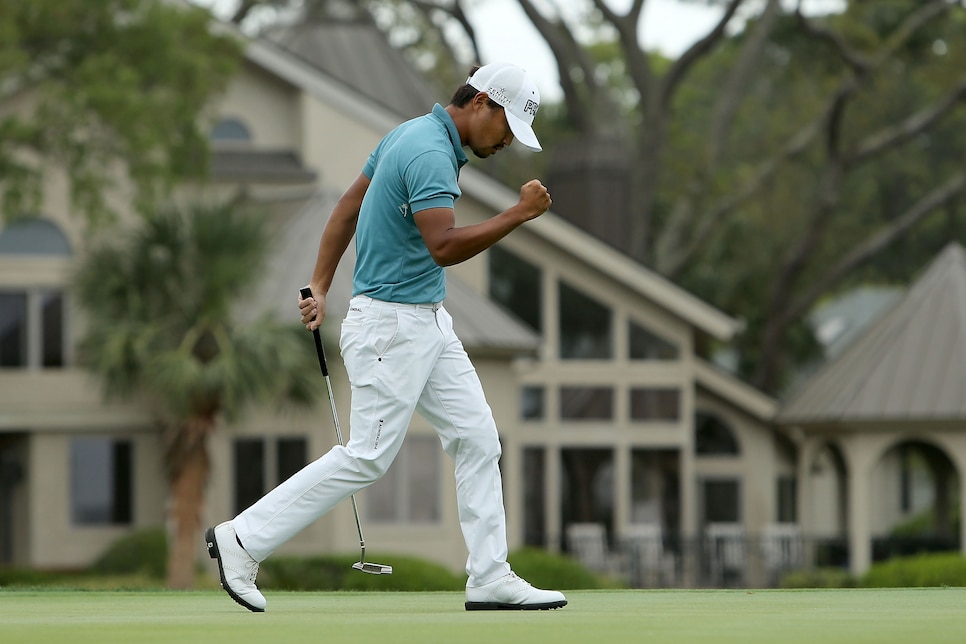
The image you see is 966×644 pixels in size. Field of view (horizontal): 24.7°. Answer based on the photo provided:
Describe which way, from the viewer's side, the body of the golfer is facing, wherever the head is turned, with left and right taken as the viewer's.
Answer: facing to the right of the viewer

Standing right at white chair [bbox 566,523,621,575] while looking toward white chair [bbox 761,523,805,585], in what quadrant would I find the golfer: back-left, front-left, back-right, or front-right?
back-right

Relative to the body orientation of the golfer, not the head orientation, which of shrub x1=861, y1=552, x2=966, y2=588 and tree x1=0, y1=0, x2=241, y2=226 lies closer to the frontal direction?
the shrub

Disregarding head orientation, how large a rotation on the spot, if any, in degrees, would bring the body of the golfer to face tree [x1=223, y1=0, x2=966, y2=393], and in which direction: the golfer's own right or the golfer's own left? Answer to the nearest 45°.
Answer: approximately 90° to the golfer's own left

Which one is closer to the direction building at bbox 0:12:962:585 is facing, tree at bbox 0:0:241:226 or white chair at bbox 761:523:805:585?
the tree

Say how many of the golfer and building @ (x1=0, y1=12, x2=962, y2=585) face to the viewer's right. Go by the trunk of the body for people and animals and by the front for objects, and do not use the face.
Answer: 1

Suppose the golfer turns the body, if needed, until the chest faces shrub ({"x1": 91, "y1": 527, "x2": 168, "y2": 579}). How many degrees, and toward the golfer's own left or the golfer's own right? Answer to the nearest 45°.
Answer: approximately 90° to the golfer's own left

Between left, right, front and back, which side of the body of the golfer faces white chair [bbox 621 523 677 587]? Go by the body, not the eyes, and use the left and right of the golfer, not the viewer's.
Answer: left

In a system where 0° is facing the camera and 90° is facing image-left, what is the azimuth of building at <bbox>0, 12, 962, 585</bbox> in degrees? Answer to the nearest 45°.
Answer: approximately 0°
